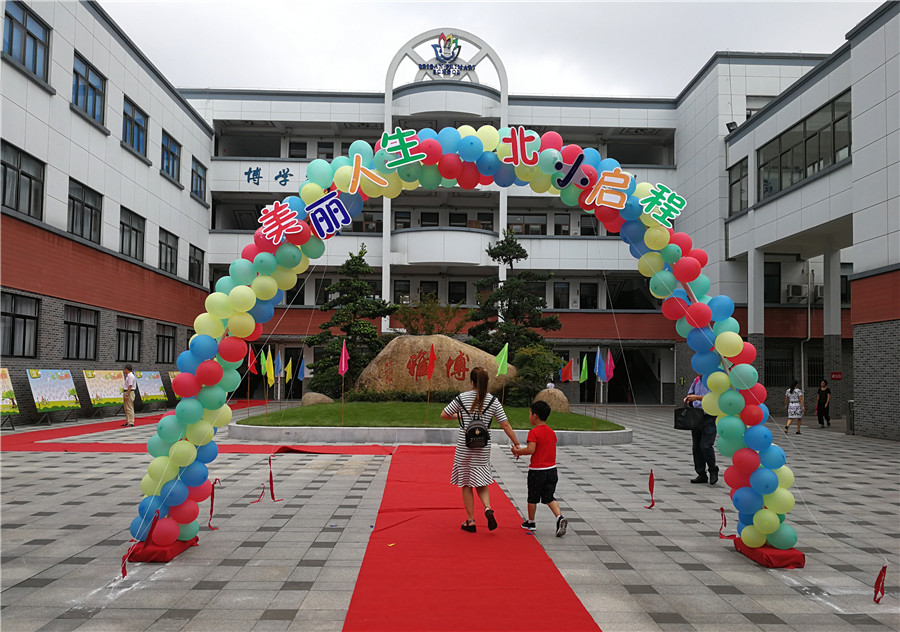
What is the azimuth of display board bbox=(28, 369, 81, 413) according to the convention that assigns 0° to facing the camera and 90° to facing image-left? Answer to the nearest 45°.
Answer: approximately 315°

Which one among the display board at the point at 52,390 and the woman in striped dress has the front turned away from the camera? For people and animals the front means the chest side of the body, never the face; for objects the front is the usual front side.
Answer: the woman in striped dress

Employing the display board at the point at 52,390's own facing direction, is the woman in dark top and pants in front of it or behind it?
in front

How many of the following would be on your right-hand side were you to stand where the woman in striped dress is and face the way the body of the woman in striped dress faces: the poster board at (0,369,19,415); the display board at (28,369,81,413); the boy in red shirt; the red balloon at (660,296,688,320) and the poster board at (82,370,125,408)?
2

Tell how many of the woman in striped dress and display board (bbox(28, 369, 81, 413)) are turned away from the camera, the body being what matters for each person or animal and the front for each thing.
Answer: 1

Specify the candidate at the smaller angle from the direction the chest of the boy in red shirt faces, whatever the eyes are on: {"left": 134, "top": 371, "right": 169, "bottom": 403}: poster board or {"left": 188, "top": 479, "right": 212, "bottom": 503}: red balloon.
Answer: the poster board

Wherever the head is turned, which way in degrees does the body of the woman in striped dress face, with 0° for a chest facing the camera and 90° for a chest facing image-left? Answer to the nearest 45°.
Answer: approximately 180°

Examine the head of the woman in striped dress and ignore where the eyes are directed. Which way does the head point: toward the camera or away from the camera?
away from the camera

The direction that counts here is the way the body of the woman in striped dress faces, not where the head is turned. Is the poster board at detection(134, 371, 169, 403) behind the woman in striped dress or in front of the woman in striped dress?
in front

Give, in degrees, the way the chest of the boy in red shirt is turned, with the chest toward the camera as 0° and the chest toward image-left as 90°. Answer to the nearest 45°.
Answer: approximately 135°

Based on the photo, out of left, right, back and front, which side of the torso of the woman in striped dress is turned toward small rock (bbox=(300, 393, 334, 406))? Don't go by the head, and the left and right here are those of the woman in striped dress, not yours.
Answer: front
